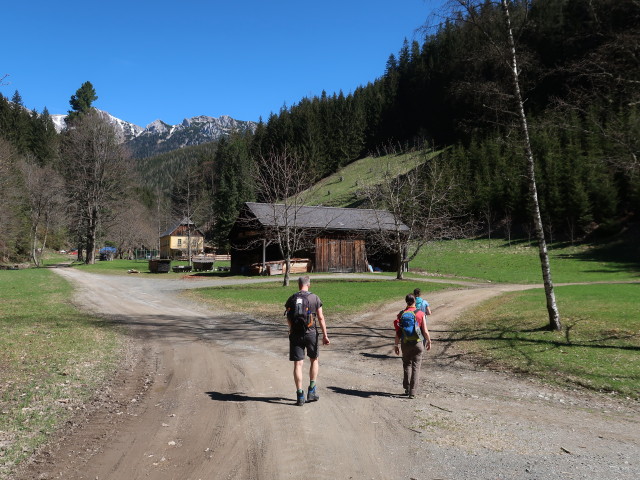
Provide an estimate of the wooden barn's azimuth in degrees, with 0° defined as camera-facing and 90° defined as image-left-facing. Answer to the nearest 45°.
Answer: approximately 0°

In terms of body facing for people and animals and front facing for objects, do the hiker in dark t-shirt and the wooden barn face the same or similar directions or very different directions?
very different directions

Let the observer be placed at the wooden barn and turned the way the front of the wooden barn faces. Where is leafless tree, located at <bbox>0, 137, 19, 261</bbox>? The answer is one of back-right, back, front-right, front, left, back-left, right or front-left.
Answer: right

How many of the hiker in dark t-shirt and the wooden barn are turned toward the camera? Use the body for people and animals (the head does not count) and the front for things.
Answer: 1

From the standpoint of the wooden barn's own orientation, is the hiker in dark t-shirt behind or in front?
in front

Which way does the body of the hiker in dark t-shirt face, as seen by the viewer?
away from the camera

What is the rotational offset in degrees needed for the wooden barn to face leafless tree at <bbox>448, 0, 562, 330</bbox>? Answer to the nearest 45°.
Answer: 0° — it already faces it

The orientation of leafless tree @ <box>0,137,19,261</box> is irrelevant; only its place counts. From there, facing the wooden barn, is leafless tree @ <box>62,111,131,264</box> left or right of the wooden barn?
left

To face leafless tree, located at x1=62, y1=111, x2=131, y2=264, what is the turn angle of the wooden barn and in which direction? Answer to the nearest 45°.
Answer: approximately 90° to its right

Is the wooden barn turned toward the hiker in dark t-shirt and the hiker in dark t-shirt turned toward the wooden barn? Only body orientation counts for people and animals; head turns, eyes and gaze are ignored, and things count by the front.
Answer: yes
